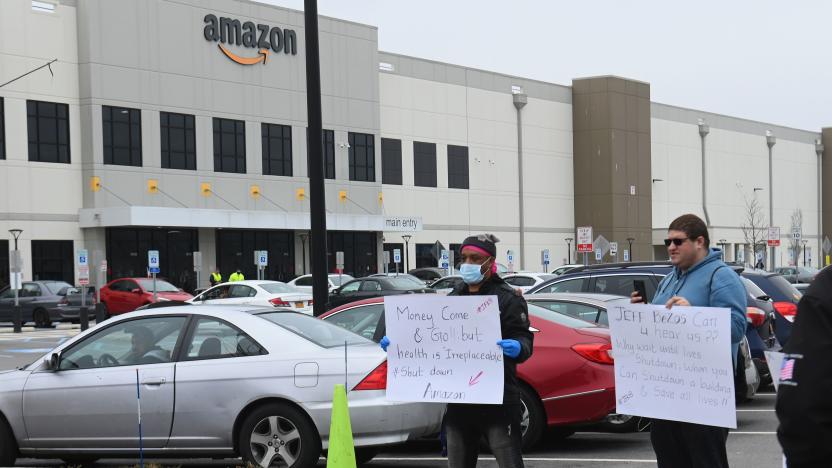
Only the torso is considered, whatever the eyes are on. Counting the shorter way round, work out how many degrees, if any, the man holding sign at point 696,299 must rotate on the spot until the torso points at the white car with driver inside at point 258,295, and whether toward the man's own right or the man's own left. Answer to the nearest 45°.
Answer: approximately 90° to the man's own right

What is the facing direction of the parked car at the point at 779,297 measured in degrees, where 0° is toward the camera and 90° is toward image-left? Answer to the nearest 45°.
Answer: approximately 135°

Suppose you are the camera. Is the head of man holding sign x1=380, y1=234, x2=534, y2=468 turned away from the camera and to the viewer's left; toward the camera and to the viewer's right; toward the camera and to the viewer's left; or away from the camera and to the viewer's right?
toward the camera and to the viewer's left

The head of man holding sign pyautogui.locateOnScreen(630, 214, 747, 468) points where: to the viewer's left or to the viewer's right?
to the viewer's left

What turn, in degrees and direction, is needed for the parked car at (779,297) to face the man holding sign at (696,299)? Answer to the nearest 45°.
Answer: approximately 135° to its left

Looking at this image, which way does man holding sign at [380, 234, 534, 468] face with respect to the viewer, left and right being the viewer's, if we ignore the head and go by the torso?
facing the viewer and to the left of the viewer

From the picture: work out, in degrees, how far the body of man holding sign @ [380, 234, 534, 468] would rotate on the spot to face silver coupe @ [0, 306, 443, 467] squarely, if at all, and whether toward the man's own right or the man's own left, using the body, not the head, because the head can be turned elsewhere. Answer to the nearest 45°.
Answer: approximately 90° to the man's own right
